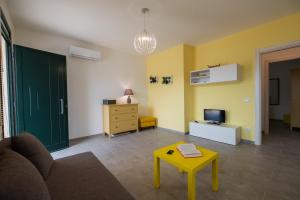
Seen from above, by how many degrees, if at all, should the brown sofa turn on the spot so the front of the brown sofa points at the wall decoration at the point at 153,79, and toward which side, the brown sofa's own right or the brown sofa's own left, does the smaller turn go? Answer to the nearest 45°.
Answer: approximately 45° to the brown sofa's own left

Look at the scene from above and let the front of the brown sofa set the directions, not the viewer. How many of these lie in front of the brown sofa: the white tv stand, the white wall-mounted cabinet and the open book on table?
3

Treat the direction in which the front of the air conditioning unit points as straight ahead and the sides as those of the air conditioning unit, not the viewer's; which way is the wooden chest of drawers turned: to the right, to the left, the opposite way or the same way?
the same way

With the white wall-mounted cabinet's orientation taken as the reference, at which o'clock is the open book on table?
The open book on table is roughly at 11 o'clock from the white wall-mounted cabinet.

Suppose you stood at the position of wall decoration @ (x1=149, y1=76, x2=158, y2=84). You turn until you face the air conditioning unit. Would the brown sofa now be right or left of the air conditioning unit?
left

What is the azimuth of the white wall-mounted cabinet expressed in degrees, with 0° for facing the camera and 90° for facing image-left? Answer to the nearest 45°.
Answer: approximately 45°

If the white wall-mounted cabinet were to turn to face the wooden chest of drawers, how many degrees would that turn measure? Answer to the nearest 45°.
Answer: approximately 45° to its right

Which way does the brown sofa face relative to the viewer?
to the viewer's right

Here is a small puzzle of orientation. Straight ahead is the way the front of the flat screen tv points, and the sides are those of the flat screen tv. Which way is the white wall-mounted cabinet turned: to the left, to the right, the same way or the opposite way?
the same way

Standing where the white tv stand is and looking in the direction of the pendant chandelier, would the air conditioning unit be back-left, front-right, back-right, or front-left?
front-right

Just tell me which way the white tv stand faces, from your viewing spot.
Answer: facing the viewer and to the left of the viewer
